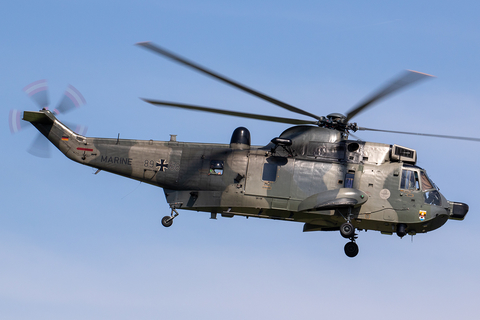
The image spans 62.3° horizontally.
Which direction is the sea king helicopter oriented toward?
to the viewer's right
